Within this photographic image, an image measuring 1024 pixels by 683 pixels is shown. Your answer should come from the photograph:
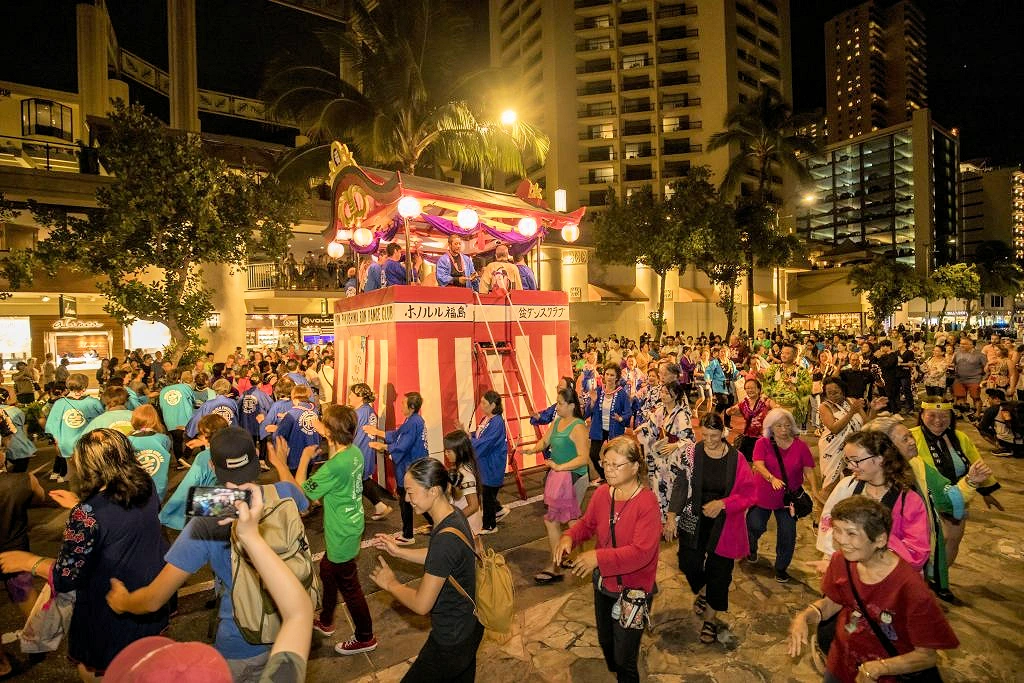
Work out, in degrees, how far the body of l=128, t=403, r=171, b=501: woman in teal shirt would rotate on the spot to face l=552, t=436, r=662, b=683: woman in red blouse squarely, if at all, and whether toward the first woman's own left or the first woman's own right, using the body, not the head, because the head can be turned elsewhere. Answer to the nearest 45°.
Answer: approximately 135° to the first woman's own right

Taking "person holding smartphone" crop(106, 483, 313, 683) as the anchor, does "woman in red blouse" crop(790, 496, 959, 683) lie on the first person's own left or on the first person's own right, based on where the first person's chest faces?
on the first person's own right

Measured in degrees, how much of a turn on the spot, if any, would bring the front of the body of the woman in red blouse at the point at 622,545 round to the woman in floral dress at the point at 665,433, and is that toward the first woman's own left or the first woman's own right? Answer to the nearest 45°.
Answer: approximately 135° to the first woman's own right

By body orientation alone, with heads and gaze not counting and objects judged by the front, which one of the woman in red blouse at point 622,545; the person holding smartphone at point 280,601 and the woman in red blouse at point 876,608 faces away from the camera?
the person holding smartphone

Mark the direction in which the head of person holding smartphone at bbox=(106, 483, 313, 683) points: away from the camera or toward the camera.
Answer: away from the camera

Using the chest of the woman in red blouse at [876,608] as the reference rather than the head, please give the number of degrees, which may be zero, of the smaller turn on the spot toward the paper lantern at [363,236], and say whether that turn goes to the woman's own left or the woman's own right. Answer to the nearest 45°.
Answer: approximately 90° to the woman's own right

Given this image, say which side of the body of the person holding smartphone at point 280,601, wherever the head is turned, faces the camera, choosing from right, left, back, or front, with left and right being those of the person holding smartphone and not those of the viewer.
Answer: back

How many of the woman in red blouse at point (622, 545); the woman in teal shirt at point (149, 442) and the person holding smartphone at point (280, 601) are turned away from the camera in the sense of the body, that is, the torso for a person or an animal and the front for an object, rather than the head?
2

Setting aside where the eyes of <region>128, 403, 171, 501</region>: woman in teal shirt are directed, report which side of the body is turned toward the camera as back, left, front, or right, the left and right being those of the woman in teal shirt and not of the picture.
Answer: back

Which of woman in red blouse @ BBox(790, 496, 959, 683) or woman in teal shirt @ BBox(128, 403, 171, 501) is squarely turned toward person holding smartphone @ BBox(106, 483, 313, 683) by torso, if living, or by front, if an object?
the woman in red blouse

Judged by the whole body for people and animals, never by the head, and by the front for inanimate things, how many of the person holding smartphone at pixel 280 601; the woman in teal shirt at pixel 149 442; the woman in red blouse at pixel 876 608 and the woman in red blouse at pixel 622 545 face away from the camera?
2

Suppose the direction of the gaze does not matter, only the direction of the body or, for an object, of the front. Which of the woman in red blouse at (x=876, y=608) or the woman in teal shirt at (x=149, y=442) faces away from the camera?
the woman in teal shirt
